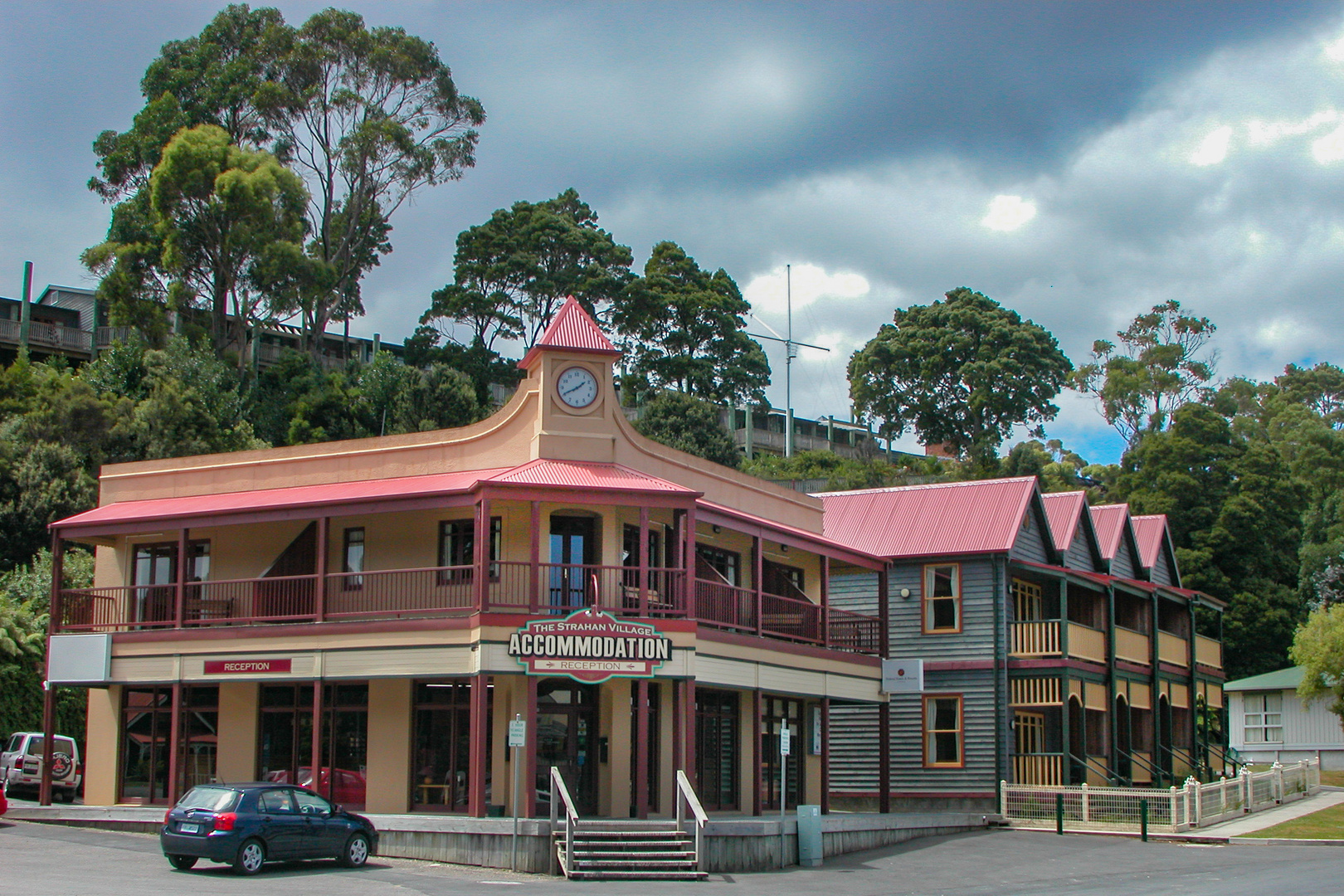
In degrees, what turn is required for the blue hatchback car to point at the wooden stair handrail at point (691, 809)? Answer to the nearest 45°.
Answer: approximately 45° to its right

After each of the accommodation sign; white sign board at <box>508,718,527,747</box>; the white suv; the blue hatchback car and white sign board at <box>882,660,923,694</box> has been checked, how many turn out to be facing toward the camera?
3

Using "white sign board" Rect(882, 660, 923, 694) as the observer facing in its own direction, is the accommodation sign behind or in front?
in front

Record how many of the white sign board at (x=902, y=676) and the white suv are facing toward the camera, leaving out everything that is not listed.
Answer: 1

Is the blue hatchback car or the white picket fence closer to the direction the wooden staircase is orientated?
the blue hatchback car

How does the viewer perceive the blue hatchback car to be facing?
facing away from the viewer and to the right of the viewer

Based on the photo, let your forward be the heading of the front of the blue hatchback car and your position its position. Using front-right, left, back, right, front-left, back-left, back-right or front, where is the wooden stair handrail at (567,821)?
front-right
